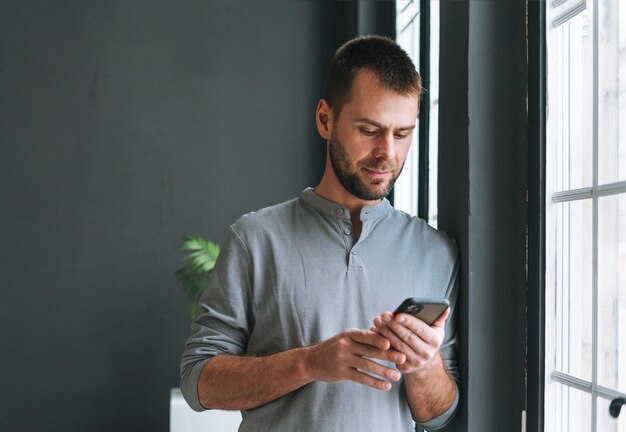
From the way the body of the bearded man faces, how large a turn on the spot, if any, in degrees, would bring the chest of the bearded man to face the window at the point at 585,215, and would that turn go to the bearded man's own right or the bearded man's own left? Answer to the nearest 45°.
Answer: approximately 45° to the bearded man's own left

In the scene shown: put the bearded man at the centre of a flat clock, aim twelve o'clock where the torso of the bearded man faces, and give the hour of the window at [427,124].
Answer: The window is roughly at 8 o'clock from the bearded man.

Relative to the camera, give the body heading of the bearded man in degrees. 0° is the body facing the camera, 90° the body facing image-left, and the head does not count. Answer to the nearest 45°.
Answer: approximately 315°

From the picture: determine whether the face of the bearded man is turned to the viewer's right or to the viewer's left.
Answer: to the viewer's right
